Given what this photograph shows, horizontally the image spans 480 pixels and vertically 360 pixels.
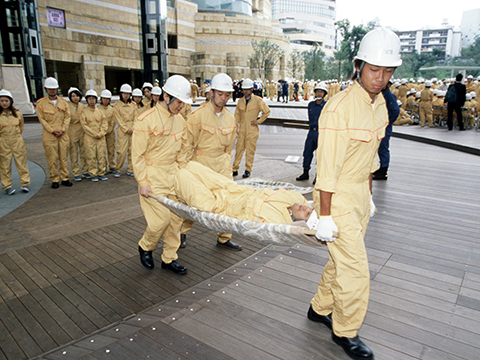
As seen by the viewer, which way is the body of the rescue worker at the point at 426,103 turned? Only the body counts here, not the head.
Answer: away from the camera

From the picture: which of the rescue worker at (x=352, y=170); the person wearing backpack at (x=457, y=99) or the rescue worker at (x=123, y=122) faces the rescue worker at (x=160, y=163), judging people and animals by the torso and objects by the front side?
the rescue worker at (x=123, y=122)

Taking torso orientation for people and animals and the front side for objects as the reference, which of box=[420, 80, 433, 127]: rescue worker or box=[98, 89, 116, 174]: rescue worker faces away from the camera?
box=[420, 80, 433, 127]: rescue worker

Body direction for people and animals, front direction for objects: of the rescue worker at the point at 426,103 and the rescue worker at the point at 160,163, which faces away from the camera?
the rescue worker at the point at 426,103

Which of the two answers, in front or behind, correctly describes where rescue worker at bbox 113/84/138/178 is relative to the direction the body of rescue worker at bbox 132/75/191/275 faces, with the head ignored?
behind

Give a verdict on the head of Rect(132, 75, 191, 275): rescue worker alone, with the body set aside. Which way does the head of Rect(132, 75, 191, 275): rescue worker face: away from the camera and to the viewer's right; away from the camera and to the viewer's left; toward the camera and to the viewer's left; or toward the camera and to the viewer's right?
toward the camera and to the viewer's right

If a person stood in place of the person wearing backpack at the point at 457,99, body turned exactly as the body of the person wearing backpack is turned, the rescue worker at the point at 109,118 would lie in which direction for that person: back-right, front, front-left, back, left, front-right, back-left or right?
back-left

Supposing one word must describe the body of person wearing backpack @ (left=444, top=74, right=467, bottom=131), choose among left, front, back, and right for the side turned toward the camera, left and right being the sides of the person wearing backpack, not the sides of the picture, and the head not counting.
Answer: back
